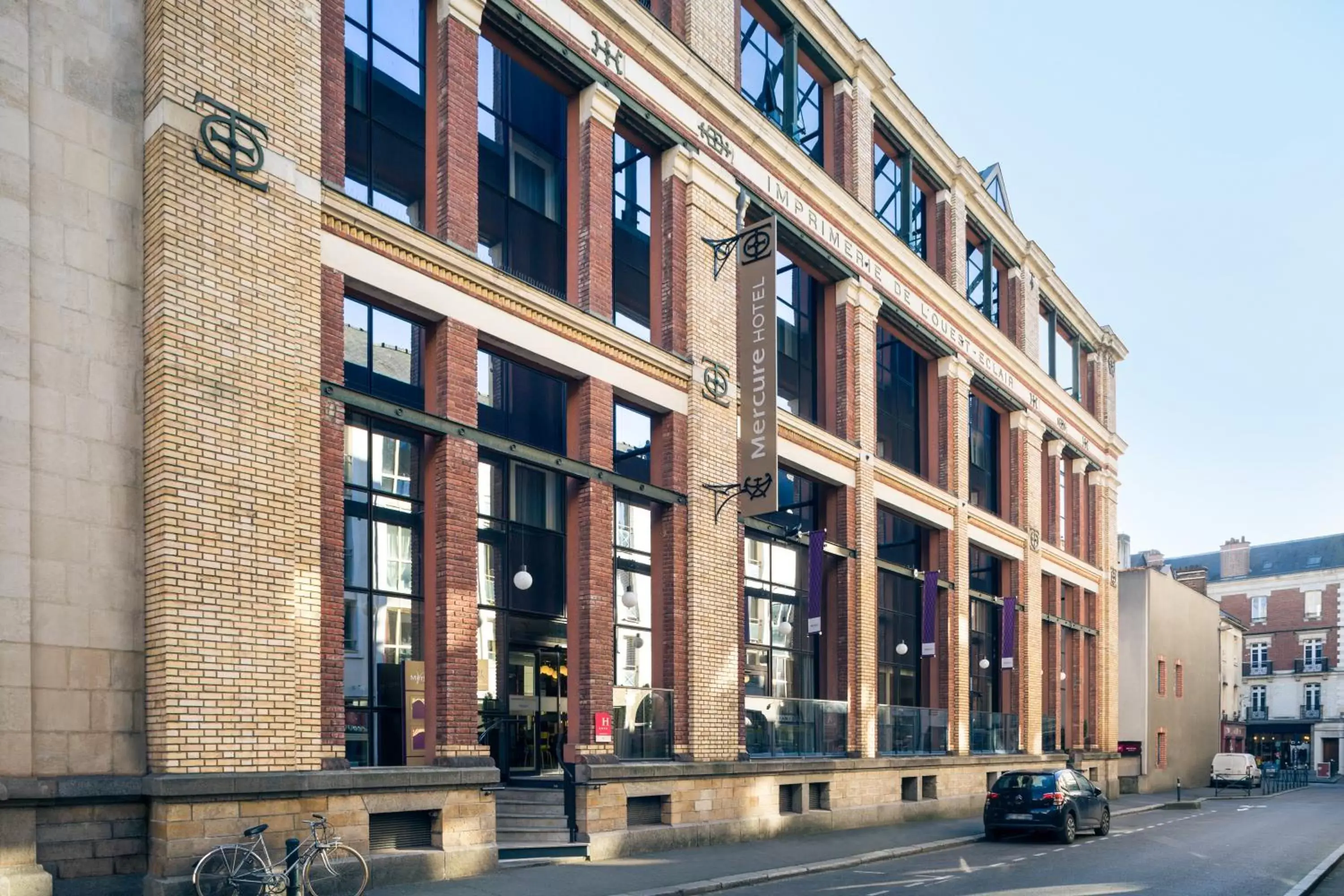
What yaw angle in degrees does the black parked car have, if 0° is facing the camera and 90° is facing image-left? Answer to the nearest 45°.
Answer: approximately 225°

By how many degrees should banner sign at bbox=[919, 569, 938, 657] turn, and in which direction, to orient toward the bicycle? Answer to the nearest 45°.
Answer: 0° — it already faces it

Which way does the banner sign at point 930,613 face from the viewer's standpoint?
toward the camera

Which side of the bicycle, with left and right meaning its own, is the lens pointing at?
right

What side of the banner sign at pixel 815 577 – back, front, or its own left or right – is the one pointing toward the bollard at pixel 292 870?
front

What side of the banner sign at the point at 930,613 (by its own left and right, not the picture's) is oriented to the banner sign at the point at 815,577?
front

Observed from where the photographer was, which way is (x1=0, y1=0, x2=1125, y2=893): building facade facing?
facing the viewer and to the right of the viewer

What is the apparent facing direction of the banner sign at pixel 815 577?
toward the camera
